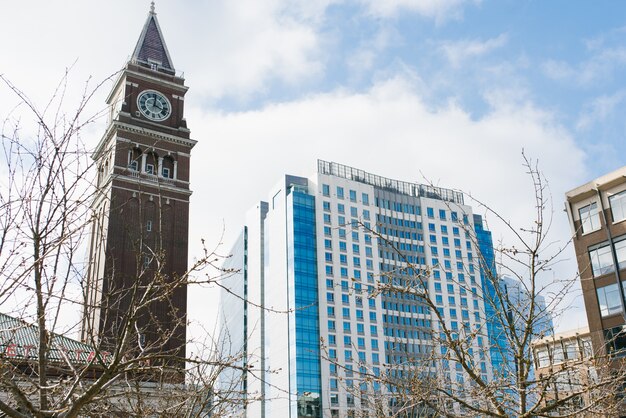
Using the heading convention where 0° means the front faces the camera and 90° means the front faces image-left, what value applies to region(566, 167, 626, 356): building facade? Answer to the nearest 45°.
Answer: approximately 45°
